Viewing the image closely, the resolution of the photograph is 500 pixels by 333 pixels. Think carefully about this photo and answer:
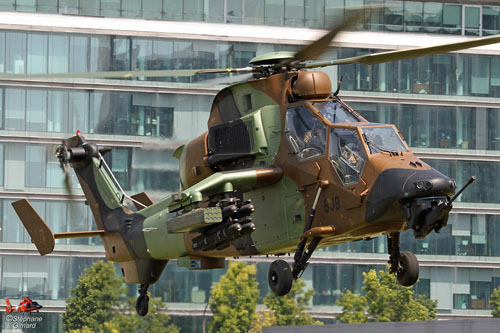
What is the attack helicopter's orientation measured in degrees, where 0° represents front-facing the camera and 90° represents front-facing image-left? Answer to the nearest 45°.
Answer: approximately 315°
